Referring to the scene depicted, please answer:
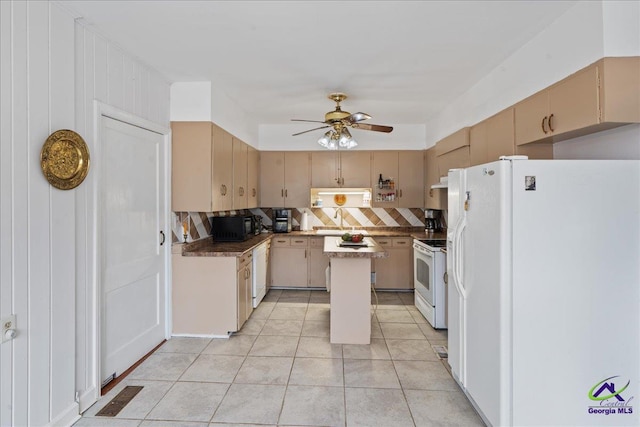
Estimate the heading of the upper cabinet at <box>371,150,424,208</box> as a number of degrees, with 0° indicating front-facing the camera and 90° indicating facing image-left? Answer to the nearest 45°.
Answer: approximately 0°

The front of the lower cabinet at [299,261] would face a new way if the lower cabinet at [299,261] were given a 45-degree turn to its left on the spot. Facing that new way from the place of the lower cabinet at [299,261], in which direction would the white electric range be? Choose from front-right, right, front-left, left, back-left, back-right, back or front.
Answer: front

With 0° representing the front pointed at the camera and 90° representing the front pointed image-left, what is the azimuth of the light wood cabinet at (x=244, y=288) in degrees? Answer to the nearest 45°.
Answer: approximately 270°

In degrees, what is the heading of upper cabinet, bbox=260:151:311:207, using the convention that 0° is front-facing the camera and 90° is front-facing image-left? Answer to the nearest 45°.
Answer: approximately 0°

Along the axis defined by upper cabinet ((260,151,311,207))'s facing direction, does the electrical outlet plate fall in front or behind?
in front

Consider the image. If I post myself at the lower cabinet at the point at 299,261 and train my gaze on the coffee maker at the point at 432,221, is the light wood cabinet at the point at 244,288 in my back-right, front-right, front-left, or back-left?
back-right

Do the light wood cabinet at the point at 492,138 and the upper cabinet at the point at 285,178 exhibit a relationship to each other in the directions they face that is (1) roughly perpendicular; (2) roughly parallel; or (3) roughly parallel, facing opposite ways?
roughly perpendicular

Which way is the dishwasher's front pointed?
to the viewer's right

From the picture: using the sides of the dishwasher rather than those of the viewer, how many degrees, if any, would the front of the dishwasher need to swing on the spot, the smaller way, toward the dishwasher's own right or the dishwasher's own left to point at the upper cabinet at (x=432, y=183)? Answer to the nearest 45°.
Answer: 0° — it already faces it

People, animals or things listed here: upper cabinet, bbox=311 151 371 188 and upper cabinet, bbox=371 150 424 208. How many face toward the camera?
2

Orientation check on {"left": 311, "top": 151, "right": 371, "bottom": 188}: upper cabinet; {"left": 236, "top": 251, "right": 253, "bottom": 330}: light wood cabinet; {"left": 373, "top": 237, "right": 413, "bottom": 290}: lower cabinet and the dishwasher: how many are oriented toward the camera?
2

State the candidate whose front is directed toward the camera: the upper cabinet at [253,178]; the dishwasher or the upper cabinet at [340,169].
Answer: the upper cabinet at [340,169]

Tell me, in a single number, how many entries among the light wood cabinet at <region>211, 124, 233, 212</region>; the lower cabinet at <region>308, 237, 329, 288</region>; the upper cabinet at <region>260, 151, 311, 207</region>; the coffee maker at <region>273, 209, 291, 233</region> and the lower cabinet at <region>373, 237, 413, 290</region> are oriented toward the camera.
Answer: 4

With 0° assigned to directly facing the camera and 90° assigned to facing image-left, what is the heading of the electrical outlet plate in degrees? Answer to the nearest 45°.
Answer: approximately 315°
